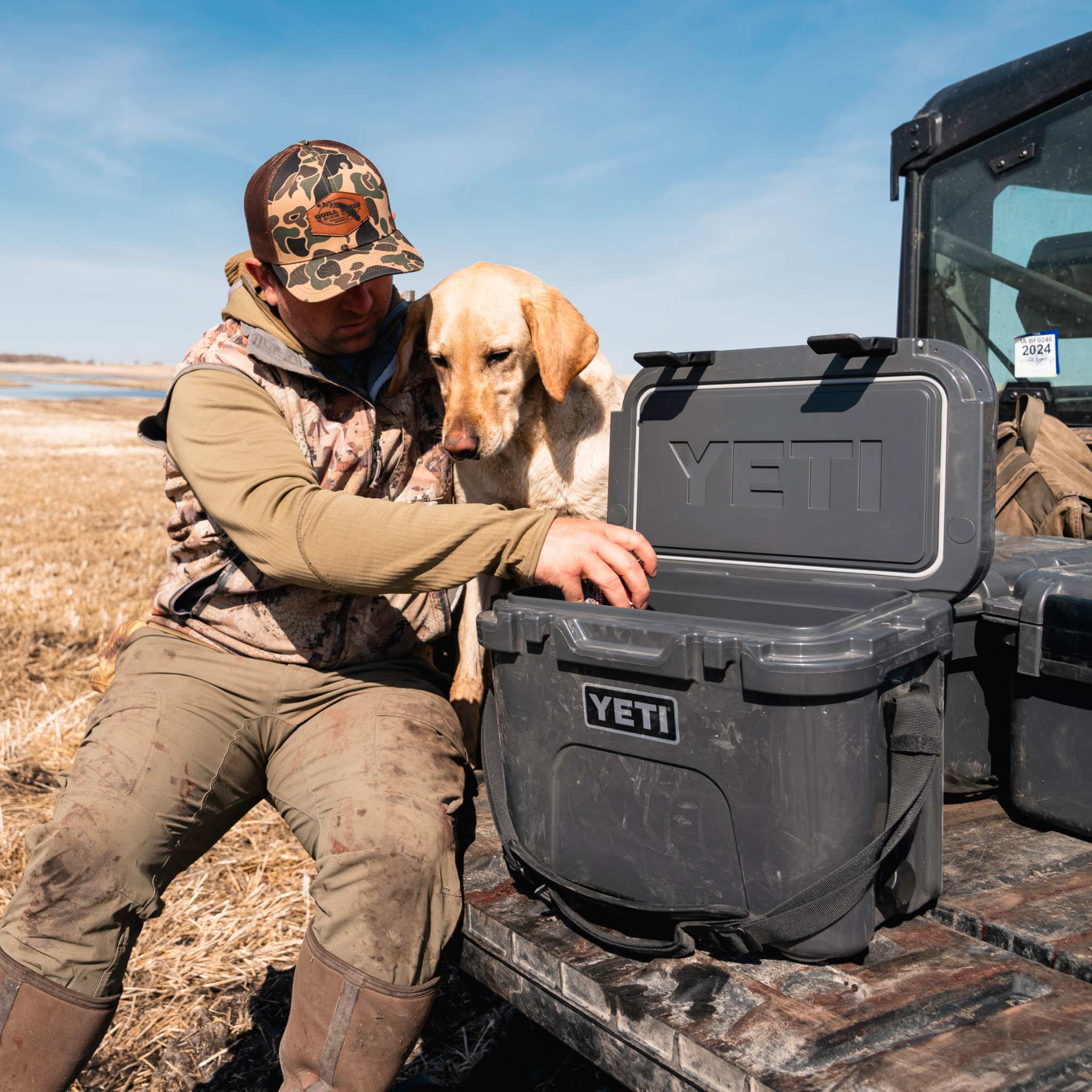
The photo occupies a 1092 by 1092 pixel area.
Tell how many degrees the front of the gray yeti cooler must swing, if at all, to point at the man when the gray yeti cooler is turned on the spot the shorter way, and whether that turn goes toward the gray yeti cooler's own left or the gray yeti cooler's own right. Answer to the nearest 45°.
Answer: approximately 45° to the gray yeti cooler's own right

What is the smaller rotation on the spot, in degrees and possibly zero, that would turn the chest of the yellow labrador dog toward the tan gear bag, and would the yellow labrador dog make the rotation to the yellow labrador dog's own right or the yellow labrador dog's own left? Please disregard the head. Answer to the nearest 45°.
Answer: approximately 135° to the yellow labrador dog's own left

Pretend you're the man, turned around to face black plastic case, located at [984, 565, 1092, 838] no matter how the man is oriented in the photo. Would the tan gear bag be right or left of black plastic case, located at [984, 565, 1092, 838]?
left

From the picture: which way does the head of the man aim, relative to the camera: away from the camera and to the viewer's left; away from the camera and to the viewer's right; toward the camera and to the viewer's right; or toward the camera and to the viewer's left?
toward the camera and to the viewer's right

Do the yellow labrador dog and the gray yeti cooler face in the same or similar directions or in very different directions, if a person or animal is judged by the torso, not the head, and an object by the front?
same or similar directions

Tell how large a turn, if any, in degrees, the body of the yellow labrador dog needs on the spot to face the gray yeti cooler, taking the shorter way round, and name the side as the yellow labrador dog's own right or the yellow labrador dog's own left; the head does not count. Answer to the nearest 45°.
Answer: approximately 45° to the yellow labrador dog's own left

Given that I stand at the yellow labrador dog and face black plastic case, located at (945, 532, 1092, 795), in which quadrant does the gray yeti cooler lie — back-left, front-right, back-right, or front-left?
front-right

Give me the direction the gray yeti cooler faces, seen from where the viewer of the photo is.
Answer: facing the viewer and to the left of the viewer

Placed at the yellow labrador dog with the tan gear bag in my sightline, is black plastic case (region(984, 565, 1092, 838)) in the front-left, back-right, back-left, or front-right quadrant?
front-right

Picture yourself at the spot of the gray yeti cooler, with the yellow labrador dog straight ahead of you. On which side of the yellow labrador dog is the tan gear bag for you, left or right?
right

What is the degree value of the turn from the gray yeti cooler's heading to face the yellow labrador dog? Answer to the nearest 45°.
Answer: approximately 90° to its right

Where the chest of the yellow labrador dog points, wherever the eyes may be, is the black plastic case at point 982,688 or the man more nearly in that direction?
the man
